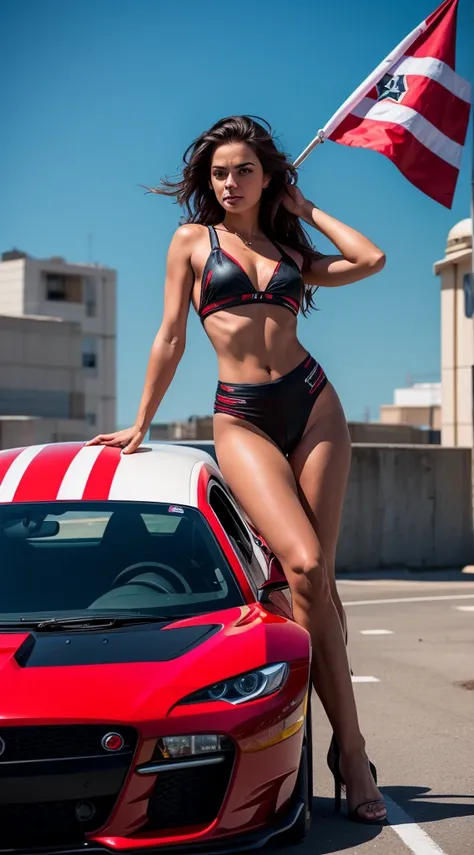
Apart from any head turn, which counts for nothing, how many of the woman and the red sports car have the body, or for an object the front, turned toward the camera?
2

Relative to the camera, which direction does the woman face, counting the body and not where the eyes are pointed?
toward the camera

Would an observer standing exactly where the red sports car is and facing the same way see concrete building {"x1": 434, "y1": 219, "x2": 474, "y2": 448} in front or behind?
behind

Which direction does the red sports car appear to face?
toward the camera
